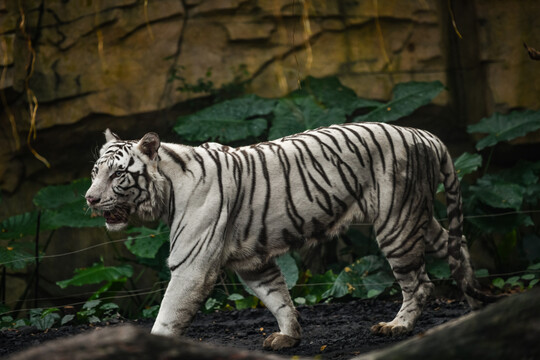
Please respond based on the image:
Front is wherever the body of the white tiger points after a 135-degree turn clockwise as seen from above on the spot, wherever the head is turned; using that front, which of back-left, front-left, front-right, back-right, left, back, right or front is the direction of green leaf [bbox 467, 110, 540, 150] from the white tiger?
front

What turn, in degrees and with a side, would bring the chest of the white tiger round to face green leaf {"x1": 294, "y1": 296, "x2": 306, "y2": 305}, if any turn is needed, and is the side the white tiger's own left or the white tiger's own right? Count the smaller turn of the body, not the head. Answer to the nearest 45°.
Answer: approximately 90° to the white tiger's own right

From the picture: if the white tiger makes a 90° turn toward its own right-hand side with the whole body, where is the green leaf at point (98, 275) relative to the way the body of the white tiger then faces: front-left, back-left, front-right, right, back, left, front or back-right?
front-left

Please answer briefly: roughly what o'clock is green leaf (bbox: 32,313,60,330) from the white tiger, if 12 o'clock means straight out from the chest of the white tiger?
The green leaf is roughly at 1 o'clock from the white tiger.

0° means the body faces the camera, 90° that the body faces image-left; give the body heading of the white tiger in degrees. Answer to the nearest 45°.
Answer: approximately 90°

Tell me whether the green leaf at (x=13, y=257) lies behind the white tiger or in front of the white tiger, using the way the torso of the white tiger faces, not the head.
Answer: in front

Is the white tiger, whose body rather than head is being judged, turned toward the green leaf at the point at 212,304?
no

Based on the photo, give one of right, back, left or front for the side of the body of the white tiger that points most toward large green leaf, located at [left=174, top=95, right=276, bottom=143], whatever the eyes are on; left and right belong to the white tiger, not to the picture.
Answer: right

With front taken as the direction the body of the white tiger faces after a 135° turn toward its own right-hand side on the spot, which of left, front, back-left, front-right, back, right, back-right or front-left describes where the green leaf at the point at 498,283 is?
front

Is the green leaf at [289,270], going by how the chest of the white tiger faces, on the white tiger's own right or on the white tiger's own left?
on the white tiger's own right

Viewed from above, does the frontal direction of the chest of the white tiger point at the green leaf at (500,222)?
no

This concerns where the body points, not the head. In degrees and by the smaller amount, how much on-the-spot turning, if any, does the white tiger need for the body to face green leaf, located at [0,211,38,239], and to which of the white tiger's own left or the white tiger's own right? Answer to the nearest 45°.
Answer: approximately 45° to the white tiger's own right

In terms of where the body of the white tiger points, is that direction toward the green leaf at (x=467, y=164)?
no
